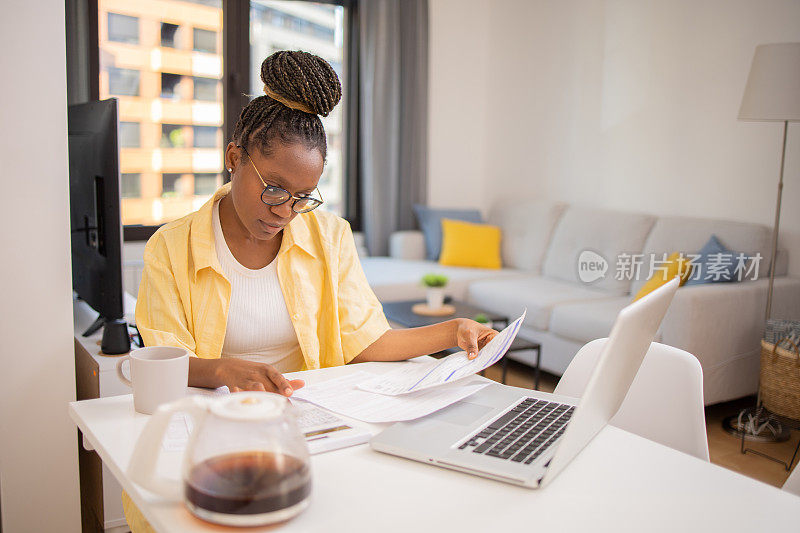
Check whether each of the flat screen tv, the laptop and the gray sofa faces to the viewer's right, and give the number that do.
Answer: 1

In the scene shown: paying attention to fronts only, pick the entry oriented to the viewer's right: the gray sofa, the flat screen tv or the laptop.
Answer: the flat screen tv

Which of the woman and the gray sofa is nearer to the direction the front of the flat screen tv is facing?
the gray sofa

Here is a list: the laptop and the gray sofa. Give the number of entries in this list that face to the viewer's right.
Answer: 0

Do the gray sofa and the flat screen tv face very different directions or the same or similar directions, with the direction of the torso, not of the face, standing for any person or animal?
very different directions

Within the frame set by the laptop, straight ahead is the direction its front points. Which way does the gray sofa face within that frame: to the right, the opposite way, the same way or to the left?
to the left

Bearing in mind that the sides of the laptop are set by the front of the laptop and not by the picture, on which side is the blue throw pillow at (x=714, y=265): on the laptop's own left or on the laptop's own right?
on the laptop's own right

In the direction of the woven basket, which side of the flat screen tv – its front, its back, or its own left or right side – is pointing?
front

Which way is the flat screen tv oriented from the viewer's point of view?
to the viewer's right

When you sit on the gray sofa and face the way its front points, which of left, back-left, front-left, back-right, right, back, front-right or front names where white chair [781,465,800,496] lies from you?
front-left

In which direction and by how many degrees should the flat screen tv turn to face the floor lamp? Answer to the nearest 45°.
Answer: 0° — it already faces it

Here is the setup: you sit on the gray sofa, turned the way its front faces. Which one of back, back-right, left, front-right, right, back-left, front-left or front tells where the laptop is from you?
front-left
